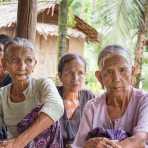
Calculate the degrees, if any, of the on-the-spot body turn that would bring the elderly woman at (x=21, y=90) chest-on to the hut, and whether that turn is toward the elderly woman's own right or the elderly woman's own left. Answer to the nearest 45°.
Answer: approximately 135° to the elderly woman's own right

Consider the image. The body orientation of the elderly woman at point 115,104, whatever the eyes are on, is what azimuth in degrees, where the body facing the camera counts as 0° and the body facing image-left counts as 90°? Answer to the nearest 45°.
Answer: approximately 0°

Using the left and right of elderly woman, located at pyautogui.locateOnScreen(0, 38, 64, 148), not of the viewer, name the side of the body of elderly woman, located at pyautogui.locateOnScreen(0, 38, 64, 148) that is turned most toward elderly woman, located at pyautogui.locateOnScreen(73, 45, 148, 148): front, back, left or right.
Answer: left

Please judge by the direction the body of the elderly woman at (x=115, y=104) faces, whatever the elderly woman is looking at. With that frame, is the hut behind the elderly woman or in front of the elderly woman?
behind
